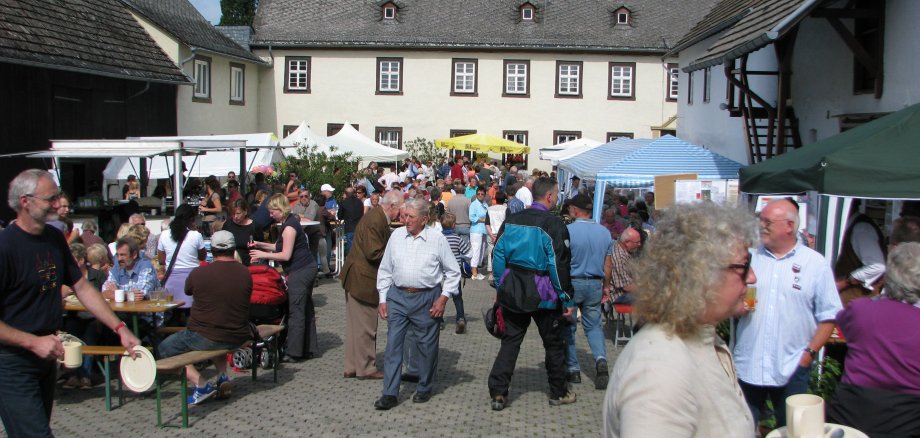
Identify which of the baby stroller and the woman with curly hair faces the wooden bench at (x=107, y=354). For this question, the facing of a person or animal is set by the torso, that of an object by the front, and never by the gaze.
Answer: the baby stroller

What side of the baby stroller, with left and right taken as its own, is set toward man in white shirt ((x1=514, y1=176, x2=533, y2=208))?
right

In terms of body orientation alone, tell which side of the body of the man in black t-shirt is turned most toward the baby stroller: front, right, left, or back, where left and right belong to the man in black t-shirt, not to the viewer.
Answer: left

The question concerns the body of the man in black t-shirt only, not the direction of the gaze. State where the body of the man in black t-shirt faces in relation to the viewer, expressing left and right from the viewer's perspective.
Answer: facing the viewer and to the right of the viewer

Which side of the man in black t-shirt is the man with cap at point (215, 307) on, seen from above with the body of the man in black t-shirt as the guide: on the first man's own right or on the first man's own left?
on the first man's own left

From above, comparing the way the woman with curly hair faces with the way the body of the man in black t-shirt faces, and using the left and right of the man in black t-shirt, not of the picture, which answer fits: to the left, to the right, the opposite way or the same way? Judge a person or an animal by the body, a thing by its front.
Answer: the same way

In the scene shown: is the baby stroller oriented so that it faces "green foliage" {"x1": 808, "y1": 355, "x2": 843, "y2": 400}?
no

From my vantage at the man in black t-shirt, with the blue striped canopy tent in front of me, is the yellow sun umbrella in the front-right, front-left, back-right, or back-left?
front-left

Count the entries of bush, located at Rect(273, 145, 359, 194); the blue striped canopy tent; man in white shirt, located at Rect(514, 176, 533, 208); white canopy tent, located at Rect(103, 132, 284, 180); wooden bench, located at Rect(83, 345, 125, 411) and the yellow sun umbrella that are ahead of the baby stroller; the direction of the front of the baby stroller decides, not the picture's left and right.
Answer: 1

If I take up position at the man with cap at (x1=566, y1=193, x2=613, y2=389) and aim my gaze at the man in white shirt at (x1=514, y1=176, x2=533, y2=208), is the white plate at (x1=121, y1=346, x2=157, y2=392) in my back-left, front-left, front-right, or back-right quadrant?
back-left

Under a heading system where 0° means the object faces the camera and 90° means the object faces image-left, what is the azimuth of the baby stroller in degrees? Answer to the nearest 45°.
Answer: approximately 45°

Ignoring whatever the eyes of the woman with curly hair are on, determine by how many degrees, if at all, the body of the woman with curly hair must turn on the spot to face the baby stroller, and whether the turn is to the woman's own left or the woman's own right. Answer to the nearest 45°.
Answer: approximately 135° to the woman's own left

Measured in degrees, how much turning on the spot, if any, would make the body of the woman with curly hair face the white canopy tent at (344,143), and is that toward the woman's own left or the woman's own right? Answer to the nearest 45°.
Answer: approximately 135° to the woman's own left

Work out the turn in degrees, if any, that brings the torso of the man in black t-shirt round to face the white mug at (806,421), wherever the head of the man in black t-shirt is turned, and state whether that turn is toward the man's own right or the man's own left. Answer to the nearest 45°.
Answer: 0° — they already face it

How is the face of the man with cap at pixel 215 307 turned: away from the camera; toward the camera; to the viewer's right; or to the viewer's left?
away from the camera
